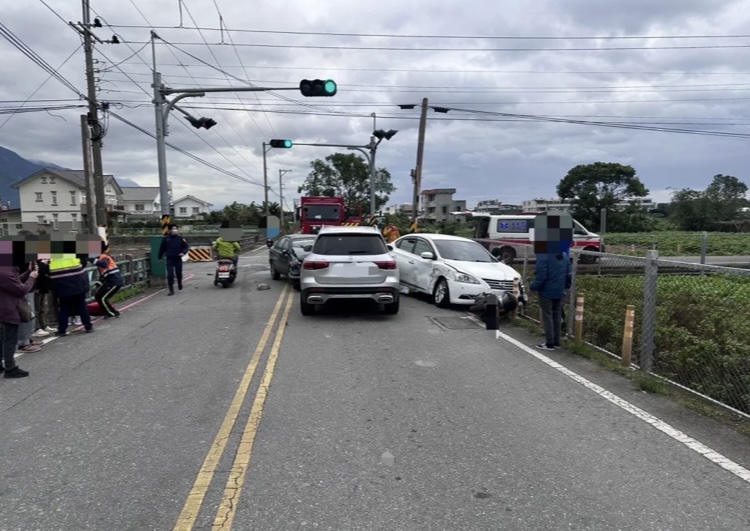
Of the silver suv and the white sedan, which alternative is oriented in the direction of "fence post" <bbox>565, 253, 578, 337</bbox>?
the white sedan

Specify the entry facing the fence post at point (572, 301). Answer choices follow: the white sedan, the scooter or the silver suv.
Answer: the white sedan

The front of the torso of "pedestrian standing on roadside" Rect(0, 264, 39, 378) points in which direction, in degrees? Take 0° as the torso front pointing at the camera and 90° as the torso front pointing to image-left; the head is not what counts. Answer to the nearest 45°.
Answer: approximately 270°

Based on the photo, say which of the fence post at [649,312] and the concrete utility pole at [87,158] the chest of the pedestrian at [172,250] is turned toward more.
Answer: the fence post

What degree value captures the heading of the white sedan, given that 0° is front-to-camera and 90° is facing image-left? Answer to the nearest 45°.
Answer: approximately 315°

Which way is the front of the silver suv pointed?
away from the camera

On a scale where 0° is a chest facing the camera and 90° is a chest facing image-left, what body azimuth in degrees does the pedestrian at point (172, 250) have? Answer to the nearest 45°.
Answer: approximately 0°

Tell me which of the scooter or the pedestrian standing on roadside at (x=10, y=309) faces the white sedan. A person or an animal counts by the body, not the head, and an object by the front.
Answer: the pedestrian standing on roadside

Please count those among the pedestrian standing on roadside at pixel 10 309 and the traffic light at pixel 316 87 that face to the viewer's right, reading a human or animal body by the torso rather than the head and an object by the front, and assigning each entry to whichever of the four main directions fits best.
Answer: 1

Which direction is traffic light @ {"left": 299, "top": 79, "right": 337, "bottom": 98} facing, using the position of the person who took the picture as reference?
facing the viewer

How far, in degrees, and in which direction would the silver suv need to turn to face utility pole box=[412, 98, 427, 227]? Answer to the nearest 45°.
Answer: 0° — it already faces it
